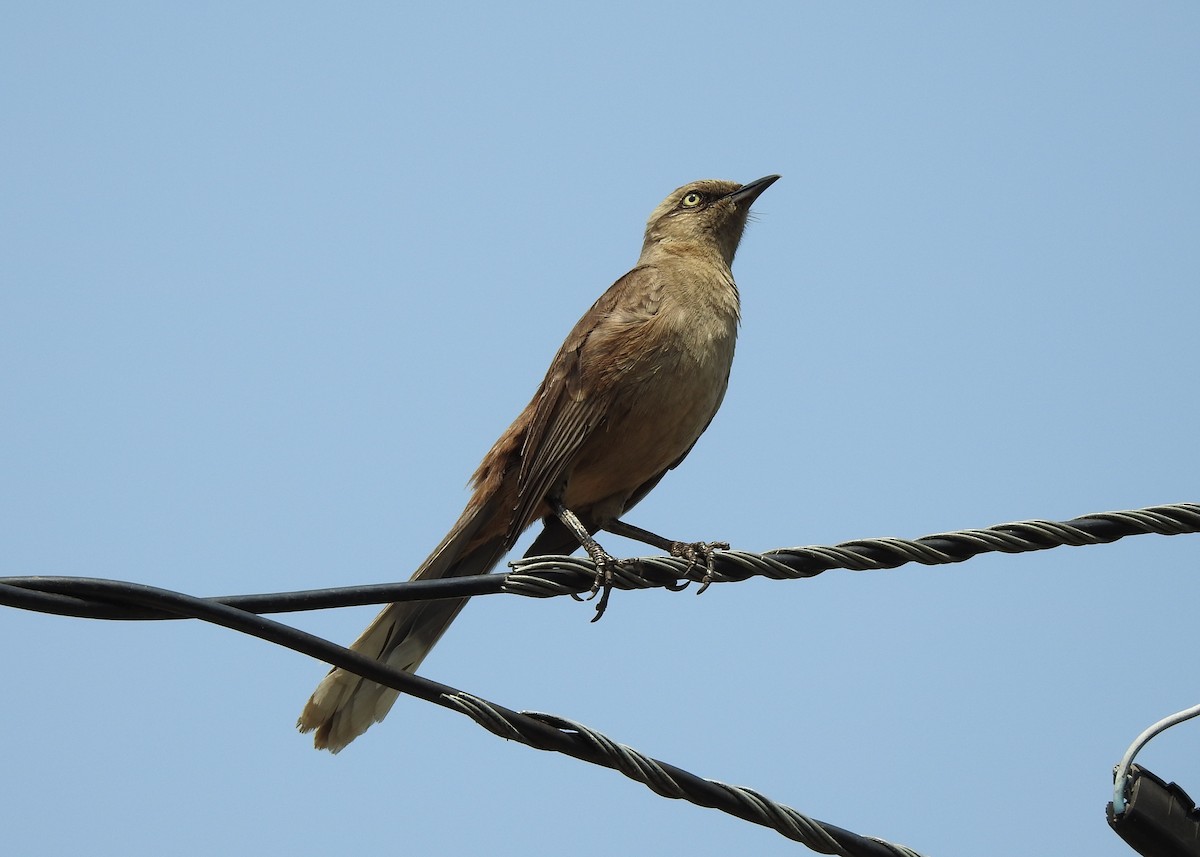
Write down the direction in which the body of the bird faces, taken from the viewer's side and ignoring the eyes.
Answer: to the viewer's right
